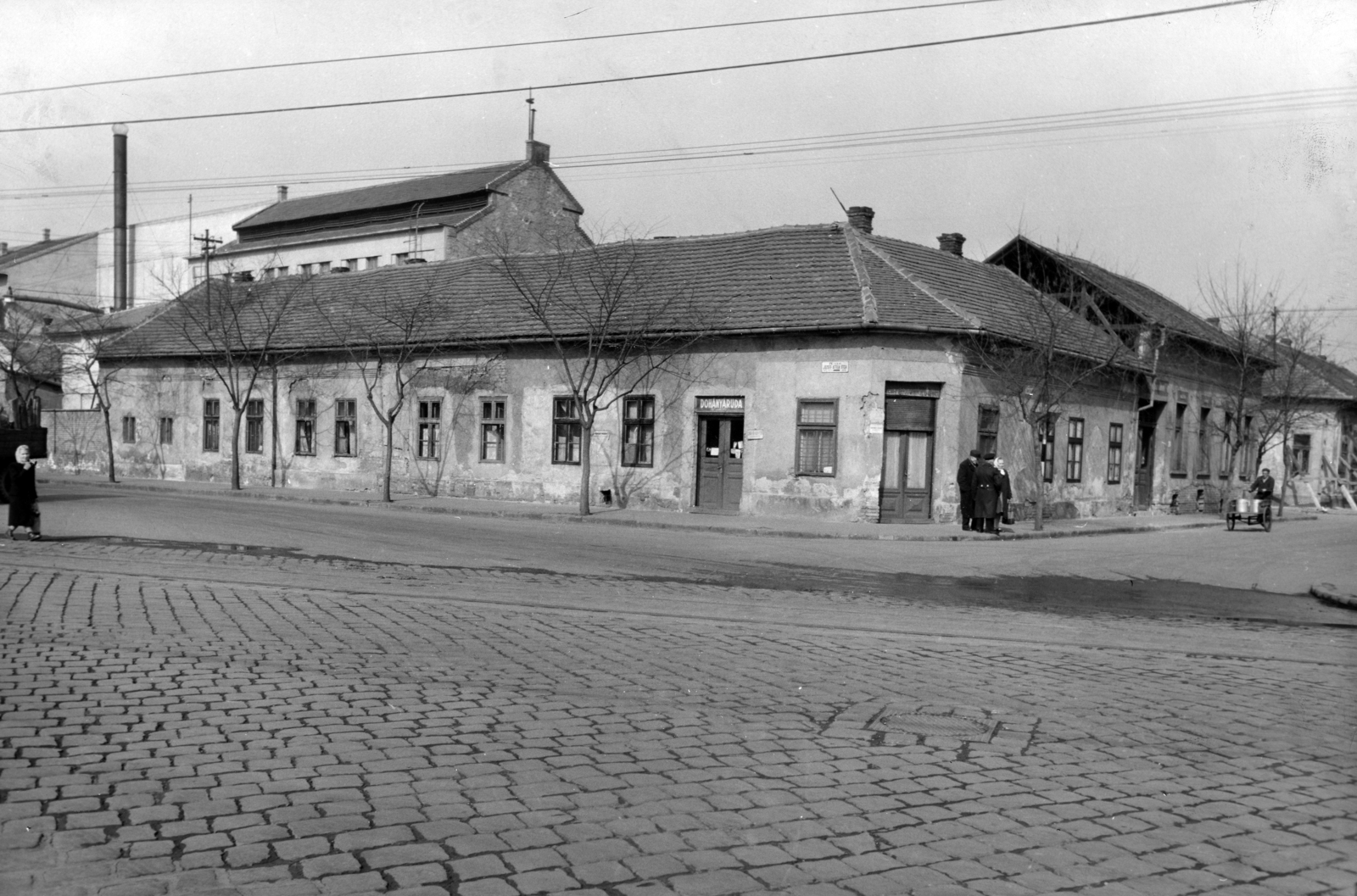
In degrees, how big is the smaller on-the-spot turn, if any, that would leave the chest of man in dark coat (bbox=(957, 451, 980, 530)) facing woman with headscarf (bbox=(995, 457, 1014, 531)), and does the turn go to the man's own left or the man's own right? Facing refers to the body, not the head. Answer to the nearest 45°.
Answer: approximately 45° to the man's own left

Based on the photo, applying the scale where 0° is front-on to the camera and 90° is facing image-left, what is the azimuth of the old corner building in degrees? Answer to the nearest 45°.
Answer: approximately 0°

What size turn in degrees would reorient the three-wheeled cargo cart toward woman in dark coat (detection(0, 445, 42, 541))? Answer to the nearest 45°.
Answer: approximately 45° to its right

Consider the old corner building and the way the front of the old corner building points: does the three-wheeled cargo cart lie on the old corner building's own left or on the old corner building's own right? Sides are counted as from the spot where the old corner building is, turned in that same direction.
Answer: on the old corner building's own left

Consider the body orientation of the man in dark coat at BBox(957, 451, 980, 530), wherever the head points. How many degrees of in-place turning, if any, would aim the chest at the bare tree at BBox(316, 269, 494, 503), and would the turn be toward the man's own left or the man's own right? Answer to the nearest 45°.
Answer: approximately 180°

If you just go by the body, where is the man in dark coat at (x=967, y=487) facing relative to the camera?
to the viewer's right

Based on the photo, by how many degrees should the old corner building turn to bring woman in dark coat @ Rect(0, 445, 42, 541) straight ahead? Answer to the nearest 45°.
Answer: approximately 45° to its right

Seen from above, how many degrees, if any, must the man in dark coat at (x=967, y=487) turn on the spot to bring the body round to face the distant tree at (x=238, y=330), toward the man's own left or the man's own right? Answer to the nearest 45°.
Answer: approximately 180°

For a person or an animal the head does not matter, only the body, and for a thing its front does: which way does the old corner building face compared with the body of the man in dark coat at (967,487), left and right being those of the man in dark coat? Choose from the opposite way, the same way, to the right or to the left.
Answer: to the right
